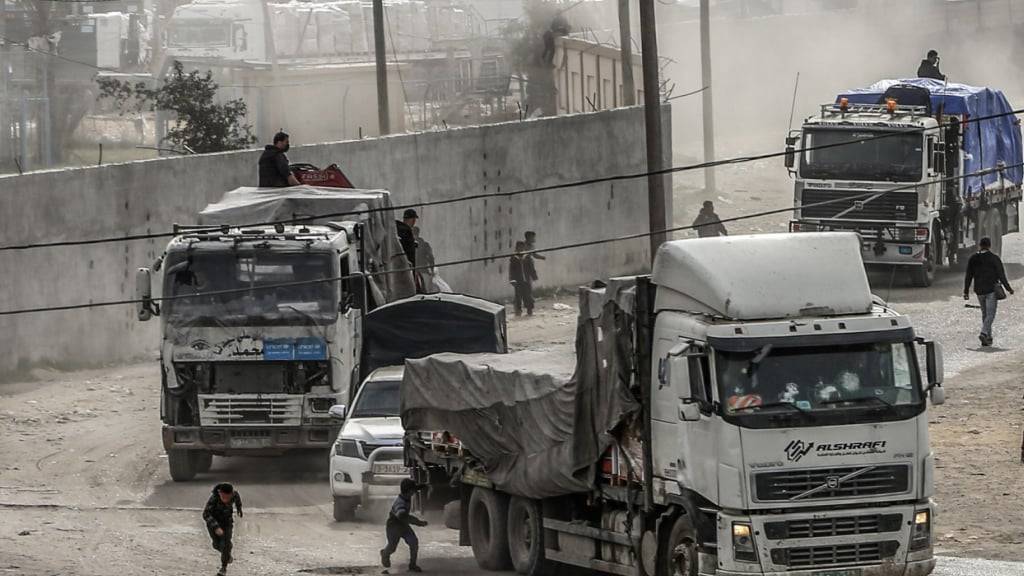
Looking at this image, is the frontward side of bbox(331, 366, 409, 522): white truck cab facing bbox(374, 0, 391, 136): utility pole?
no

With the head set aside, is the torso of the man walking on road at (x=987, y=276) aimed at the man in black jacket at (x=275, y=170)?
no

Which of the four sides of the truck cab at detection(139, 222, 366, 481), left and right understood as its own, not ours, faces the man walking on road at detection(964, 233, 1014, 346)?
left

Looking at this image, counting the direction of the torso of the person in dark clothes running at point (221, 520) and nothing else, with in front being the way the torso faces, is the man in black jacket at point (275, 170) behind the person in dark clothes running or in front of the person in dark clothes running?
behind

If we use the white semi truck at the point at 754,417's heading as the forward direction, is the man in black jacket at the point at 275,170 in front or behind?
behind

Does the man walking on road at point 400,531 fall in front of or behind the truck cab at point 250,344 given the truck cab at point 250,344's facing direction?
in front

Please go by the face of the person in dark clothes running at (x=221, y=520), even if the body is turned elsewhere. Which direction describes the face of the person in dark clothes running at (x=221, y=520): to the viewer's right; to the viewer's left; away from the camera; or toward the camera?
toward the camera

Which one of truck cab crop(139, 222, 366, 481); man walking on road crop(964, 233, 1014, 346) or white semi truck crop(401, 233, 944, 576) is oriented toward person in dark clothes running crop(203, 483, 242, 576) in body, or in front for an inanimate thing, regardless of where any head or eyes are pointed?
the truck cab

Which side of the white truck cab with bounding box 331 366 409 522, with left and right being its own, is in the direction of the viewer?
front

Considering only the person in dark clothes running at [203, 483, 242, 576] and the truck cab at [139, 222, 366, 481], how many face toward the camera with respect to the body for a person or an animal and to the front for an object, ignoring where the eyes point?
2

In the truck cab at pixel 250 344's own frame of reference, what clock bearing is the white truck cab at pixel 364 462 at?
The white truck cab is roughly at 11 o'clock from the truck cab.

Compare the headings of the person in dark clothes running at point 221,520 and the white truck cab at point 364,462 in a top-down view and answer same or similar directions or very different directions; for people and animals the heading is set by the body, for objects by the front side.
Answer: same or similar directions

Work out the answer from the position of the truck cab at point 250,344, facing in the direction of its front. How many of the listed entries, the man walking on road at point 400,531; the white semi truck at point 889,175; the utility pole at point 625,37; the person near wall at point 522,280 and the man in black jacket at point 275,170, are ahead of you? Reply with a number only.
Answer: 1

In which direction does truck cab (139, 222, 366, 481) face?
toward the camera

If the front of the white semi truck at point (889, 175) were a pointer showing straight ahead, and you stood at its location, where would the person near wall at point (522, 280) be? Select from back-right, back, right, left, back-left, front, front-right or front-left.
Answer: front-right

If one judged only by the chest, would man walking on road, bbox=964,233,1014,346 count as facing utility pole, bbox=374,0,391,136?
no
